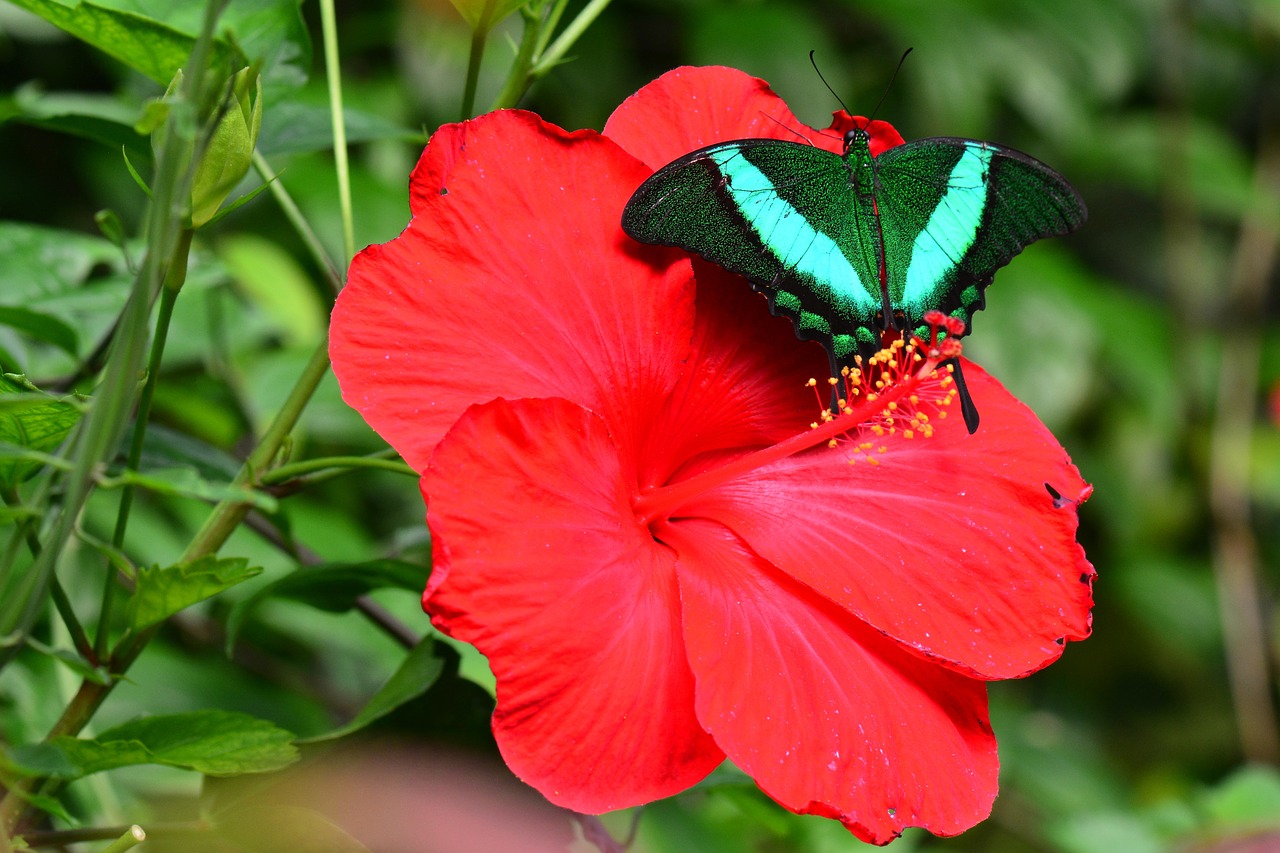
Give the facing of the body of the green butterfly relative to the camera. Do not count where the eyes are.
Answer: away from the camera
